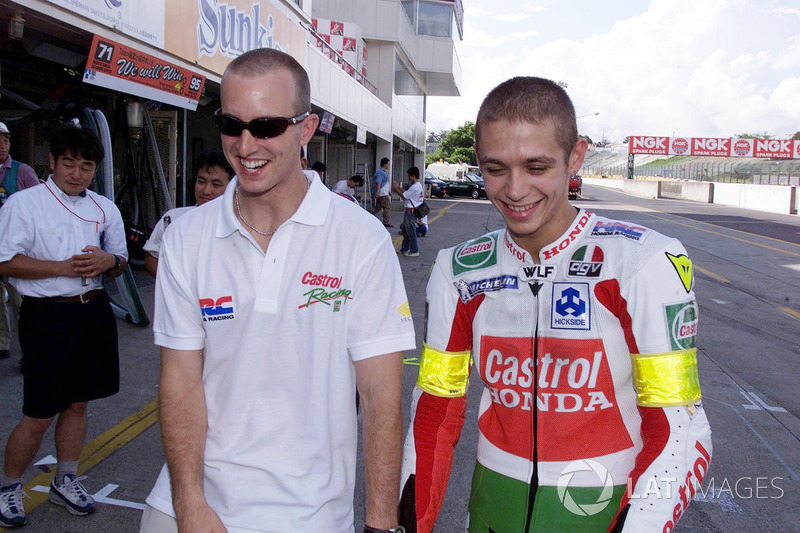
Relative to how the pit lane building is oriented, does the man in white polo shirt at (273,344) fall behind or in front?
in front

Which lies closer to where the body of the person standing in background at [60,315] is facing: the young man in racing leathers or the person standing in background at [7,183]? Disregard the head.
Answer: the young man in racing leathers

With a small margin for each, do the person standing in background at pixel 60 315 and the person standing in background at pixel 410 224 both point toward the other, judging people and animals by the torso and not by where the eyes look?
no

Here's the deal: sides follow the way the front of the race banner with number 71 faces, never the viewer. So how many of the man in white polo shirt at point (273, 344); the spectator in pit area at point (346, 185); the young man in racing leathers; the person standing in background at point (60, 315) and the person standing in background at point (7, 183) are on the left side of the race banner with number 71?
1

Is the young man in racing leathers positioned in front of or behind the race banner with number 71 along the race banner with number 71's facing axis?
in front

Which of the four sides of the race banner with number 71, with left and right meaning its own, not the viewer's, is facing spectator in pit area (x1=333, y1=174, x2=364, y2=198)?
left

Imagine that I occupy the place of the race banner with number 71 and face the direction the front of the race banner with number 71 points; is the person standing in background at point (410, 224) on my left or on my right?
on my left

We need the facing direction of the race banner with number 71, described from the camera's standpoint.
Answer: facing the viewer and to the right of the viewer

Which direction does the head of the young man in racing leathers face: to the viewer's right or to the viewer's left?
to the viewer's left

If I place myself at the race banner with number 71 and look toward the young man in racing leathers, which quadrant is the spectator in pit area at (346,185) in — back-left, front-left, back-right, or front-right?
back-left
